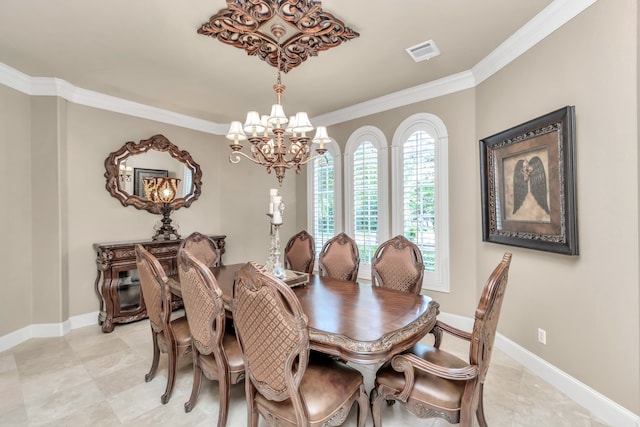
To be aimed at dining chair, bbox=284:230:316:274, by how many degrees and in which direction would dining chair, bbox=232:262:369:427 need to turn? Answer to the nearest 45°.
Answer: approximately 45° to its left

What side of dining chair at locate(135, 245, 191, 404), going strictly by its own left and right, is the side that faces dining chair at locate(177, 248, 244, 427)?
right

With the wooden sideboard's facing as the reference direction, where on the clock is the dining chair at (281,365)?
The dining chair is roughly at 1 o'clock from the wooden sideboard.

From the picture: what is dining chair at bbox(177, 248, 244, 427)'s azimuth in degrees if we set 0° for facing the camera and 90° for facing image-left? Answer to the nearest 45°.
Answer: approximately 225°

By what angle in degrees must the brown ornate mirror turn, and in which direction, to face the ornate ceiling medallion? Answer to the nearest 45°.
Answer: approximately 45° to its right

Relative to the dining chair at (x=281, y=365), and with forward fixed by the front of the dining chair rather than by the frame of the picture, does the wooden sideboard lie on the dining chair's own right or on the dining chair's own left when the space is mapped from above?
on the dining chair's own left

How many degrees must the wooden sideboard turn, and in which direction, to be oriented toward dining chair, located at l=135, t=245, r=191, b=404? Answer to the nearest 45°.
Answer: approximately 45° to its right

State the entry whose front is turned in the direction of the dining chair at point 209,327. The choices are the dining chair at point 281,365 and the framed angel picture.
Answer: the framed angel picture

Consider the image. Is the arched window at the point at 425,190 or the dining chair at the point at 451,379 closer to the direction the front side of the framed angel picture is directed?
the dining chair

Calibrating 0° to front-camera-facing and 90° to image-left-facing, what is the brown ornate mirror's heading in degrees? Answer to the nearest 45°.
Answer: approximately 315°
